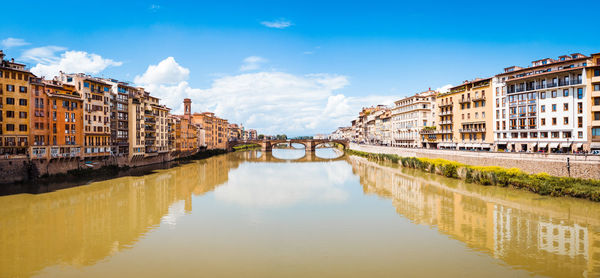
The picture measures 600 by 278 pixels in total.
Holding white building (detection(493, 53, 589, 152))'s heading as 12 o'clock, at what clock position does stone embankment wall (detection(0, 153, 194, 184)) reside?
The stone embankment wall is roughly at 12 o'clock from the white building.

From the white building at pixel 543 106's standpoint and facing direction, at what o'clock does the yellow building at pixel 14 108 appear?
The yellow building is roughly at 12 o'clock from the white building.

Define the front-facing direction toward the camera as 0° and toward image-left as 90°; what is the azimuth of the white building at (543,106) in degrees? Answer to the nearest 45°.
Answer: approximately 45°
